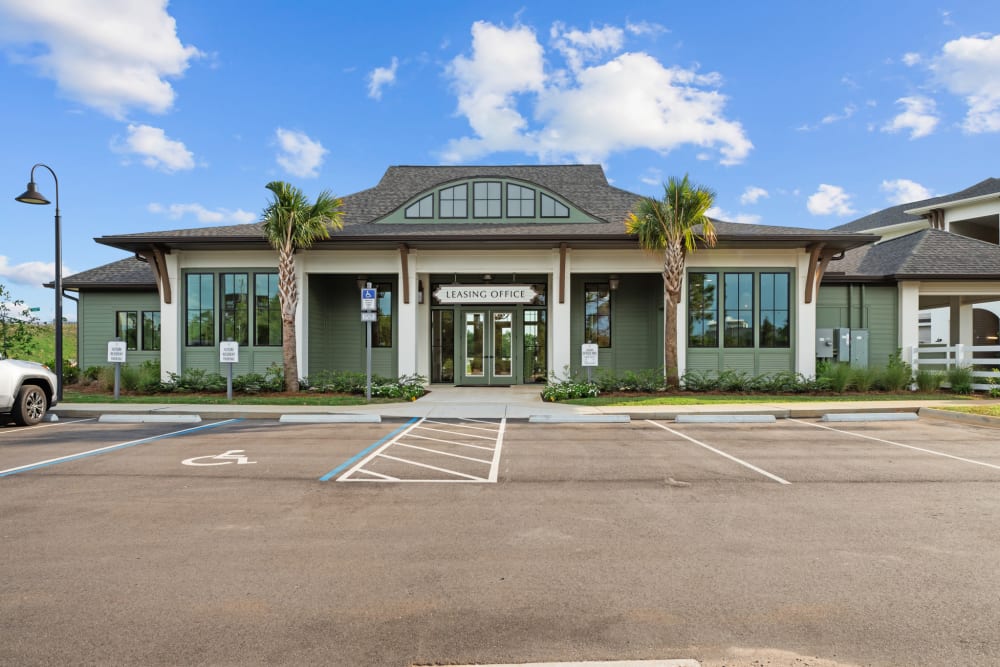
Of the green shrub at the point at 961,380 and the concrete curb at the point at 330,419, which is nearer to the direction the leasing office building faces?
the concrete curb

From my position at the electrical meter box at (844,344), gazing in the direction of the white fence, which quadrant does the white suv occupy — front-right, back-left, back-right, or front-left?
back-right

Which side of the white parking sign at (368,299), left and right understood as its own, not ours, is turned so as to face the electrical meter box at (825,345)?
left

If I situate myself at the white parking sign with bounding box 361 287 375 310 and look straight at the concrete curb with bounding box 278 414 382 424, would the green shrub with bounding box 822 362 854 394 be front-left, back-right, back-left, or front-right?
back-left

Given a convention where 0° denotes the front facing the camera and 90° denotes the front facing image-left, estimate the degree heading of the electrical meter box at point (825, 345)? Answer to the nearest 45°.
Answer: approximately 0°

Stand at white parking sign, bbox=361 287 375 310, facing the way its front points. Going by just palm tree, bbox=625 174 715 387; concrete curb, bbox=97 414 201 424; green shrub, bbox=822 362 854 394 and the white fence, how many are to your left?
3
